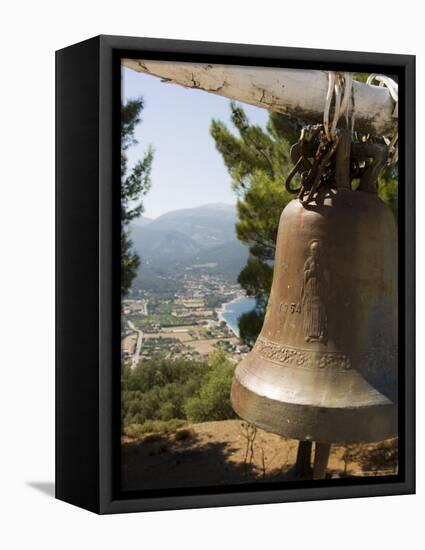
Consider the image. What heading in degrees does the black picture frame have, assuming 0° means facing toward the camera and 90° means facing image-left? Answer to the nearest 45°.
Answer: approximately 315°
